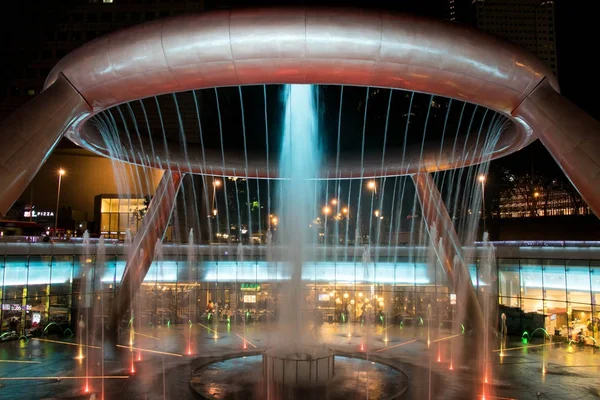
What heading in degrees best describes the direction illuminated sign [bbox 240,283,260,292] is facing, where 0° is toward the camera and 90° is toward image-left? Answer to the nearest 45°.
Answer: approximately 0°

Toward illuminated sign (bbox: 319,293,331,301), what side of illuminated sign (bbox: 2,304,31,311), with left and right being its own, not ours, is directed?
left

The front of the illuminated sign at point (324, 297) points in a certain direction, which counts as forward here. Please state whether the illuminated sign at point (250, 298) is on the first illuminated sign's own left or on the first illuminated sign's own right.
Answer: on the first illuminated sign's own right

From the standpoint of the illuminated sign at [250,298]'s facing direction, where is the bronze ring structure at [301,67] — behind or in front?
in front

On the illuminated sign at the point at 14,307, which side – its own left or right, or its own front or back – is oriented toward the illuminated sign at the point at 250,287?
left

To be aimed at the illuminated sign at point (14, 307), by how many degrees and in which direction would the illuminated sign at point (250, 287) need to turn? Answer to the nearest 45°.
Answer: approximately 45° to its right

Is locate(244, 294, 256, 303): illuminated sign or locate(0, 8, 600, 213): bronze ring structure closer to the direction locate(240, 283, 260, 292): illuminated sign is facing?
the bronze ring structure
